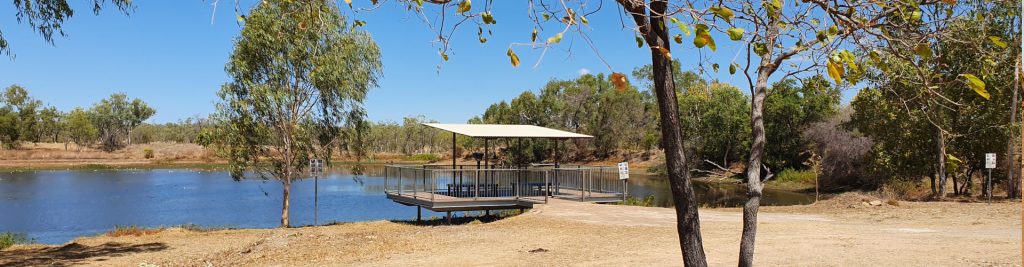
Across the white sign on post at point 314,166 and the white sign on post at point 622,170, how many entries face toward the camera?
2

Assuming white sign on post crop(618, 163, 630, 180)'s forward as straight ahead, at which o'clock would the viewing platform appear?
The viewing platform is roughly at 3 o'clock from the white sign on post.

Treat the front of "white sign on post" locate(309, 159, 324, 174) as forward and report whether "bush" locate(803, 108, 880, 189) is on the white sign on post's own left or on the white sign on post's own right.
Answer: on the white sign on post's own left

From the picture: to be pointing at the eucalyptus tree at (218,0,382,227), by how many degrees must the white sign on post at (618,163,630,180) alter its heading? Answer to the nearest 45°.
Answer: approximately 90° to its right

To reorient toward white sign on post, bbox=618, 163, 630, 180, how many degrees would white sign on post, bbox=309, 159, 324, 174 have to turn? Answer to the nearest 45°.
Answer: approximately 90° to its left

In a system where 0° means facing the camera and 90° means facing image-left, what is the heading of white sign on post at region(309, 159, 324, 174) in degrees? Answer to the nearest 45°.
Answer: approximately 0°

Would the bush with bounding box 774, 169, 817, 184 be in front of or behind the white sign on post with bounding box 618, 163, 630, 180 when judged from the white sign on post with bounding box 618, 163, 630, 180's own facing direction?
behind

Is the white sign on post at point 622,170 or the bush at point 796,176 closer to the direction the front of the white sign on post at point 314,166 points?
the white sign on post

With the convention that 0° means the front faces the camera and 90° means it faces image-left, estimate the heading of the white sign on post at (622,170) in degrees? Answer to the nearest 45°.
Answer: approximately 0°

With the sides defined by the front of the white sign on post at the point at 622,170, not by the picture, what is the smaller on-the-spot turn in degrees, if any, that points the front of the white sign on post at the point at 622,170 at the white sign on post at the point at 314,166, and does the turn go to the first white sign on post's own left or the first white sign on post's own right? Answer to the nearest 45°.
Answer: approximately 90° to the first white sign on post's own right

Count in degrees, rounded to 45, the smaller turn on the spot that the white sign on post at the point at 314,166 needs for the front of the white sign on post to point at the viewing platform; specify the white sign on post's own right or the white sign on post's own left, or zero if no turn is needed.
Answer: approximately 90° to the white sign on post's own left
